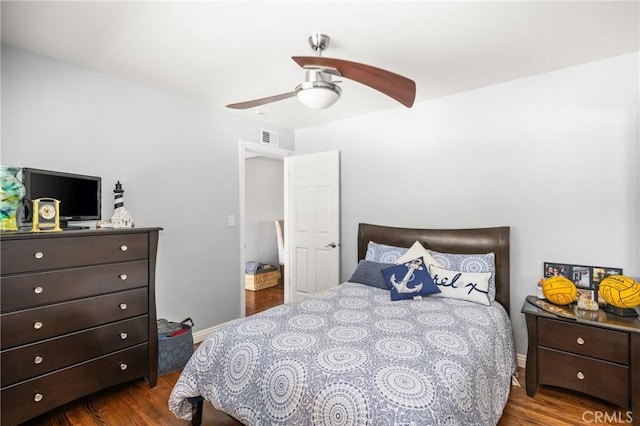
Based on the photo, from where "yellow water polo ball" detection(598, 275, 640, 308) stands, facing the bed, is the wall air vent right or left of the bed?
right

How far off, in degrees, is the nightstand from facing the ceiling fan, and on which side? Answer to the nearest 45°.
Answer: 0° — it already faces it

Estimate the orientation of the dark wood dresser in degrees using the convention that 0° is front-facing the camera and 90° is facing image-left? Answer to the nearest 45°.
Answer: approximately 315°

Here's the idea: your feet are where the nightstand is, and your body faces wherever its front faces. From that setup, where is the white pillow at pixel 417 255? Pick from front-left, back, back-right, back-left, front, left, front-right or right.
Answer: front-right

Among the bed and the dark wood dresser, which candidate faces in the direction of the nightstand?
the dark wood dresser

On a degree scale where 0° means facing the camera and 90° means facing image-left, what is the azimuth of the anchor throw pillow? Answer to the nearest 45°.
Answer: approximately 45°

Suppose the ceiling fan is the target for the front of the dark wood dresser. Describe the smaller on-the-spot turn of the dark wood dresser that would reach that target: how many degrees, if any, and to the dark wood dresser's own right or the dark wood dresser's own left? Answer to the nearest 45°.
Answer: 0° — it already faces it

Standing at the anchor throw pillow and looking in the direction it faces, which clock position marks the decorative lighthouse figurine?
The decorative lighthouse figurine is roughly at 1 o'clock from the anchor throw pillow.

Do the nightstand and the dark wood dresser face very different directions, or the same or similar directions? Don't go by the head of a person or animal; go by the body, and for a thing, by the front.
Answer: very different directions

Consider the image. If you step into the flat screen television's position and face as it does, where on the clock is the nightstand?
The nightstand is roughly at 12 o'clock from the flat screen television.

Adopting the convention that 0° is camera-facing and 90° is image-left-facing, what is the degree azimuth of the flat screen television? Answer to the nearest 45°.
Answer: approximately 315°
